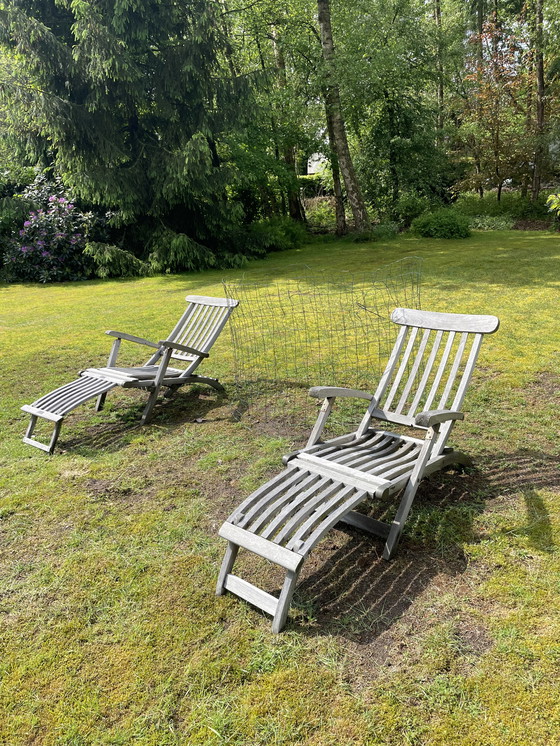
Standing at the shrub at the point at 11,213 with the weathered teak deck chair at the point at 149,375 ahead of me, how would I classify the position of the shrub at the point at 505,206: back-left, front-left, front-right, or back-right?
front-left

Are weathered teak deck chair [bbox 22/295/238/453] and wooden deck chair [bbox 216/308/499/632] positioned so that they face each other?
no

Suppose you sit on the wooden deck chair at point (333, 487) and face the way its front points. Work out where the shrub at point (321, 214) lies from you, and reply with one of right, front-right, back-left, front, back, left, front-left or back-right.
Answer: back-right

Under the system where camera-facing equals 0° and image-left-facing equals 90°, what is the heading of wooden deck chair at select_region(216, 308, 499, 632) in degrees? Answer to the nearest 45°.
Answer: approximately 45°

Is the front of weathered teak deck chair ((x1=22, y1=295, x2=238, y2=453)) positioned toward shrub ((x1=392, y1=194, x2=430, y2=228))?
no

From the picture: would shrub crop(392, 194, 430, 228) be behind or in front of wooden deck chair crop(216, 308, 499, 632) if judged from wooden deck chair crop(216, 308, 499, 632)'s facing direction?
behind

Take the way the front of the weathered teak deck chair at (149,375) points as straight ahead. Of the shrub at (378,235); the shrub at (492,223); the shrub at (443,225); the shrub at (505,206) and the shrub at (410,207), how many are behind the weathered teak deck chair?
5

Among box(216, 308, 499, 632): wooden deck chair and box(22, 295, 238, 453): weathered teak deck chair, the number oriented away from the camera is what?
0

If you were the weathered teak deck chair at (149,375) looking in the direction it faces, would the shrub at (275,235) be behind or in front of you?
behind

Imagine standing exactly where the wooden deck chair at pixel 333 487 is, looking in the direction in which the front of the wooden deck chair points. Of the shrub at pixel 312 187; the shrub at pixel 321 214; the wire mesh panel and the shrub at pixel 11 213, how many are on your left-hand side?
0

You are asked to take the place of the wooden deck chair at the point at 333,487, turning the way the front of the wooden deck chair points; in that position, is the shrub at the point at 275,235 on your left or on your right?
on your right

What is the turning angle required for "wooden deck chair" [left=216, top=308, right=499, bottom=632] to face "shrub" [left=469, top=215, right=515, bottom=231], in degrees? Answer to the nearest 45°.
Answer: approximately 135° to its right

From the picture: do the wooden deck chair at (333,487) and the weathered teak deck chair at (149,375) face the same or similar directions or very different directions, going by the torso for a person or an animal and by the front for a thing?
same or similar directions

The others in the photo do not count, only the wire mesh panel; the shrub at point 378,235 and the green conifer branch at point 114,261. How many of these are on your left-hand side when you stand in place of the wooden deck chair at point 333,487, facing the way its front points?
0

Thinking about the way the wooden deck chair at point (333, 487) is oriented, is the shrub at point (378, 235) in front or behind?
behind

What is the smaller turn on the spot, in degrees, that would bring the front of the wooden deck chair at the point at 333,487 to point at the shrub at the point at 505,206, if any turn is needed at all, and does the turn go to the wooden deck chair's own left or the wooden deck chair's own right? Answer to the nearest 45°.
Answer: approximately 135° to the wooden deck chair's own right

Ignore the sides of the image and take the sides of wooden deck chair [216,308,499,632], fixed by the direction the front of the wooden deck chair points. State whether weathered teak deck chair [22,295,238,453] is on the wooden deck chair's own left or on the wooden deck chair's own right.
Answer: on the wooden deck chair's own right

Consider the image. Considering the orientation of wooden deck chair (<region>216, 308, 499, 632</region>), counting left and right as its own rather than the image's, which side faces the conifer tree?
right

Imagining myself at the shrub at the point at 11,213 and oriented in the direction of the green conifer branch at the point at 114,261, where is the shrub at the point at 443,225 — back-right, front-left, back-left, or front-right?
front-left

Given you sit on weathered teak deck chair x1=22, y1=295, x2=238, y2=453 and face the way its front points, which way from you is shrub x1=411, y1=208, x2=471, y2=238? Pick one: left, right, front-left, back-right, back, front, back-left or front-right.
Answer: back
